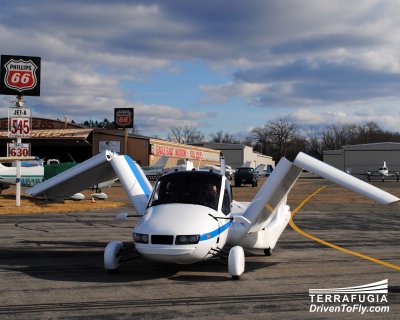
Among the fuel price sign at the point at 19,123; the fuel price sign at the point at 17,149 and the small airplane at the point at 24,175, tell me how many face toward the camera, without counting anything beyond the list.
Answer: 2

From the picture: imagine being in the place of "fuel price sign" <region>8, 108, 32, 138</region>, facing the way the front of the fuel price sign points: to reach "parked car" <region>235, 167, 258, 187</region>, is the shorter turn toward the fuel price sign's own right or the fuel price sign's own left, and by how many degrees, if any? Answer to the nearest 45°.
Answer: approximately 135° to the fuel price sign's own left

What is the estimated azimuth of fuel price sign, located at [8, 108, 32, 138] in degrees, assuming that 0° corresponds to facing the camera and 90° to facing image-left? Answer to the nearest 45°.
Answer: approximately 0°

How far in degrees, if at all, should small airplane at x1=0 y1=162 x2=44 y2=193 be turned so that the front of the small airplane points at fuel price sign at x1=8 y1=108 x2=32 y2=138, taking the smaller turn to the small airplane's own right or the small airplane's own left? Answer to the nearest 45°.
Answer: approximately 90° to the small airplane's own left

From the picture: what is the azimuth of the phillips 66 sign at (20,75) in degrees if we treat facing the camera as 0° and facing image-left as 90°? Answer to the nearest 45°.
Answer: approximately 0°

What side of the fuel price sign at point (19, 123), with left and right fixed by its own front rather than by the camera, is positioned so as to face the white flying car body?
front
